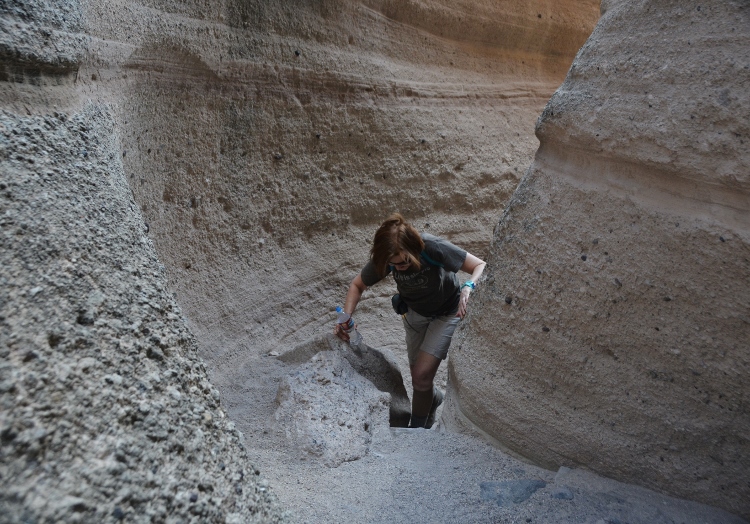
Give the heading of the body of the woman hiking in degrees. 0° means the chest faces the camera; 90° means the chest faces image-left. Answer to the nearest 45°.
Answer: approximately 45°
